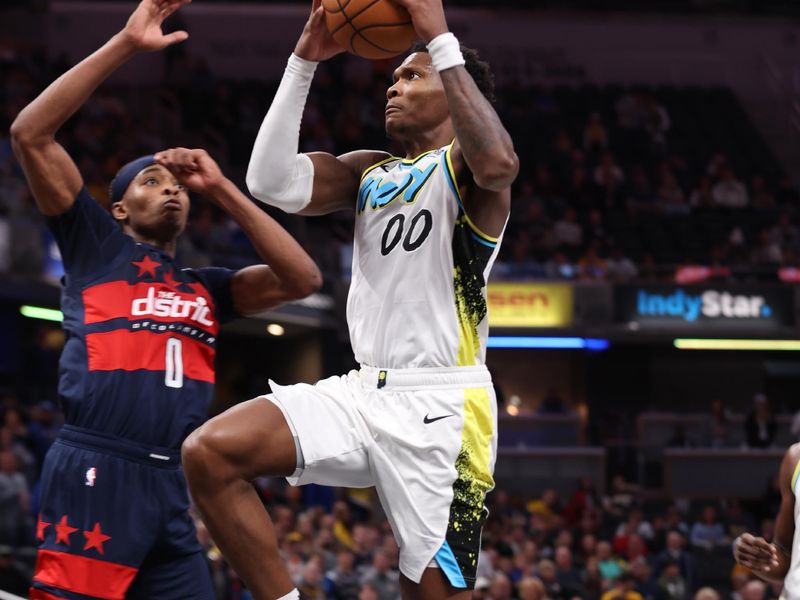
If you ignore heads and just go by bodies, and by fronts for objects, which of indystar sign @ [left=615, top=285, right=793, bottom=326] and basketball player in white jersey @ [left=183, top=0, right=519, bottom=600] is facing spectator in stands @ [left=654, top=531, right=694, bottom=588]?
the indystar sign

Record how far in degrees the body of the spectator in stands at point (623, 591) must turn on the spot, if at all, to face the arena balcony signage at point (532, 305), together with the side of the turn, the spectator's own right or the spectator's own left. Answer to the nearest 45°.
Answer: approximately 180°

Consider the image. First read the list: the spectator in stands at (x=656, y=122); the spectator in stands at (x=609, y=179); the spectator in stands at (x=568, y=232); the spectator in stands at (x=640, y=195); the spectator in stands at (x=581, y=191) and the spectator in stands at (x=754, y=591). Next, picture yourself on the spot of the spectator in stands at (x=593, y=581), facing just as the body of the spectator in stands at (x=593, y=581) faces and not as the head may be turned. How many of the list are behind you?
5

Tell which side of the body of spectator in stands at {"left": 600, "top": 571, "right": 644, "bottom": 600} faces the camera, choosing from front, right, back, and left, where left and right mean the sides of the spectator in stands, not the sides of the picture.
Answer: front

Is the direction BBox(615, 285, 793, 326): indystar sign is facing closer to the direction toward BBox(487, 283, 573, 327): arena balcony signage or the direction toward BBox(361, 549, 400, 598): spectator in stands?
the spectator in stands

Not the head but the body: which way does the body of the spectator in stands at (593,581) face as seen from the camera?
toward the camera

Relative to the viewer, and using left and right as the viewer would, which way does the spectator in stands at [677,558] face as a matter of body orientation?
facing the viewer

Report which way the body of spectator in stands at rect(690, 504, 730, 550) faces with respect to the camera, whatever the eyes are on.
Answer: toward the camera

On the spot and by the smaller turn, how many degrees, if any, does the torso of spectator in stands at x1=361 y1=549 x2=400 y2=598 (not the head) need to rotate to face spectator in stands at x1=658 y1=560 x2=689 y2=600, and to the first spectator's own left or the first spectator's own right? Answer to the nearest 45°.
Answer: approximately 135° to the first spectator's own left

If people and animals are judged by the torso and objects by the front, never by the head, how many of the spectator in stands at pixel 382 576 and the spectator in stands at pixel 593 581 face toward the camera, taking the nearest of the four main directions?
2
